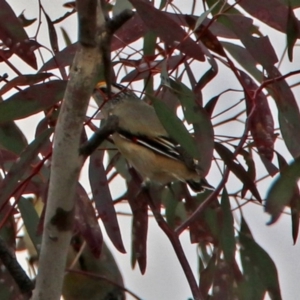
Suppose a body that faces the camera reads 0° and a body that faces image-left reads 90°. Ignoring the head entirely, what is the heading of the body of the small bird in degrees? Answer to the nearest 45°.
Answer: approximately 90°
